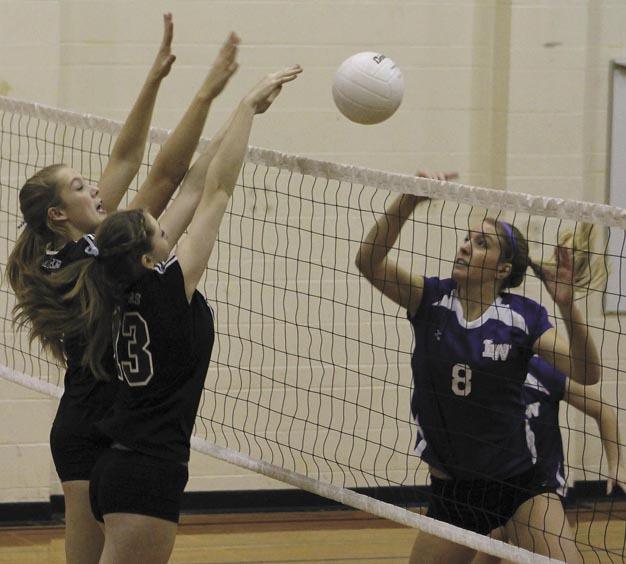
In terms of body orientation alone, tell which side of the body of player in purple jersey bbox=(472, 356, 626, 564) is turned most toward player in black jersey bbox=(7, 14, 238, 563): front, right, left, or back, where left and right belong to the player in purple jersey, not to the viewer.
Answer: front

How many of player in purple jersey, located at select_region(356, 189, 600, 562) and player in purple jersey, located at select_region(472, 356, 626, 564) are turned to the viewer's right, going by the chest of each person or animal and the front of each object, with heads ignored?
0

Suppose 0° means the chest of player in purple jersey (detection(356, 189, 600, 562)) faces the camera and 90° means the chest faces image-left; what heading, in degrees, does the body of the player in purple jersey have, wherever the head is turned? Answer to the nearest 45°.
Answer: approximately 45°

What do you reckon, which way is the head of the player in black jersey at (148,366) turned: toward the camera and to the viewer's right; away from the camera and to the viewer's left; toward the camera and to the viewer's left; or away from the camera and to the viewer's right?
away from the camera and to the viewer's right

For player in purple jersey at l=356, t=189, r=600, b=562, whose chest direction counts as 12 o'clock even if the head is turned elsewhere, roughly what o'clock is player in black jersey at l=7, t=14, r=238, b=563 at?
The player in black jersey is roughly at 1 o'clock from the player in purple jersey.

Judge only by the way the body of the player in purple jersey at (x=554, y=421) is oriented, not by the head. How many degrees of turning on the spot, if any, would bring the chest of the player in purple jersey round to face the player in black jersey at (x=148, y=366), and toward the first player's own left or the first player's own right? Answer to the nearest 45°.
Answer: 0° — they already face them

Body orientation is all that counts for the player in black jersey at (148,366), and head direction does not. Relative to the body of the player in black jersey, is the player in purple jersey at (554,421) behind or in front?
in front

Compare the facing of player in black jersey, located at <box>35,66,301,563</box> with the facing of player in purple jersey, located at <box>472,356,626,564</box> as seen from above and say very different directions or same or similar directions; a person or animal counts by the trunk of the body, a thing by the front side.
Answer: very different directions

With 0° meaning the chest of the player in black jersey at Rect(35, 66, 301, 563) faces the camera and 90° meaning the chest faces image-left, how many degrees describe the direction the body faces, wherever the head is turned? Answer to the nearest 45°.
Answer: approximately 225°

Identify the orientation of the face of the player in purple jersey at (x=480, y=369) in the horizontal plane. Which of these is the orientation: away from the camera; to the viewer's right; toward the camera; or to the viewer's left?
to the viewer's left
